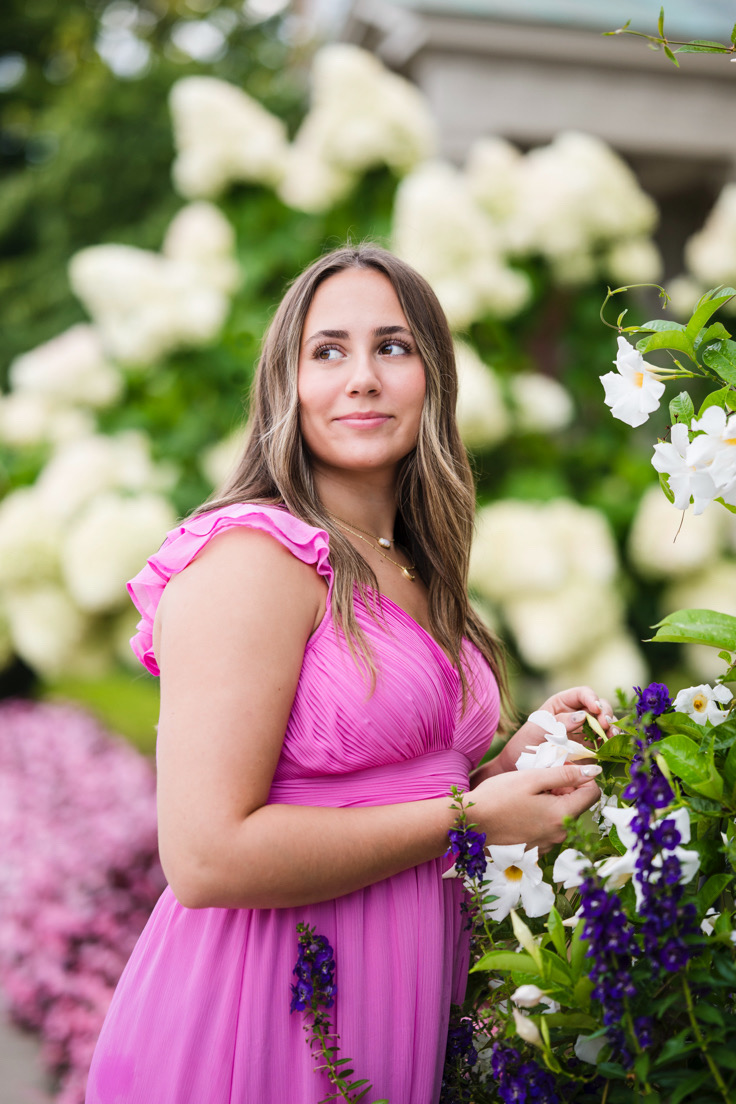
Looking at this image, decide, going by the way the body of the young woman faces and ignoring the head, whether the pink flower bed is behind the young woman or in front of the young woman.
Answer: behind

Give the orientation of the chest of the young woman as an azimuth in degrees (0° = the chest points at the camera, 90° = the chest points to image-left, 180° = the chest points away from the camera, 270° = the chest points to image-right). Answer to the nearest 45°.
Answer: approximately 315°

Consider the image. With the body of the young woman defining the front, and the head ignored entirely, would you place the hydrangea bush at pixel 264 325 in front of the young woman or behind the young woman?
behind
